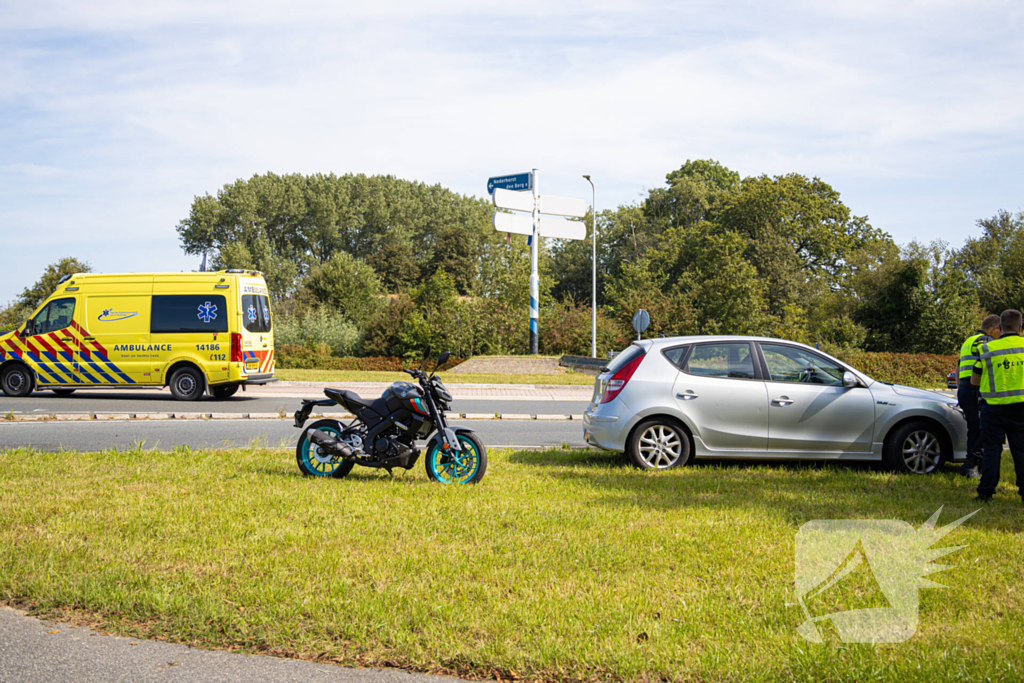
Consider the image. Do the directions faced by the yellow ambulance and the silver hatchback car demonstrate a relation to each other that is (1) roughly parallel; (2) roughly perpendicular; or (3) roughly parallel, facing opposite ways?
roughly parallel, facing opposite ways

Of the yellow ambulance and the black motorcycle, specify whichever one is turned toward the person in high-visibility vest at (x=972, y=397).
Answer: the black motorcycle

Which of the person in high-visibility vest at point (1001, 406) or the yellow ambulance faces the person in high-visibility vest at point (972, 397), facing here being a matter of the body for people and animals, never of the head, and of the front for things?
the person in high-visibility vest at point (1001, 406)

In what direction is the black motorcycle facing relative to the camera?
to the viewer's right

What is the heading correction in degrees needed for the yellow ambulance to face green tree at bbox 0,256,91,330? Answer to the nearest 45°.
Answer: approximately 45° to its right

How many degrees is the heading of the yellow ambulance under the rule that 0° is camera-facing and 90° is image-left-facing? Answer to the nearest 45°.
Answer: approximately 135°

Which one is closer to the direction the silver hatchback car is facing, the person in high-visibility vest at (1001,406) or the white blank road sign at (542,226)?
the person in high-visibility vest

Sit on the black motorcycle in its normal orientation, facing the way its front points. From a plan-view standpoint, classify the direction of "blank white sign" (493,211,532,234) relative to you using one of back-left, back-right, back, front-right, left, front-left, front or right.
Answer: left
